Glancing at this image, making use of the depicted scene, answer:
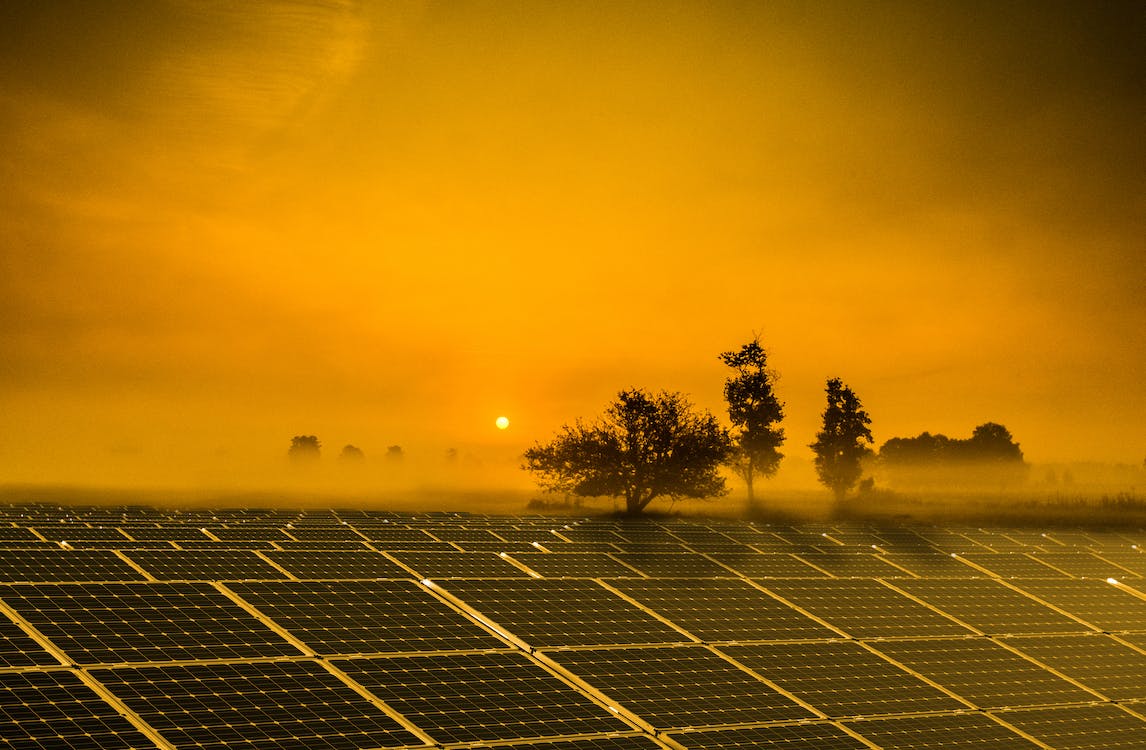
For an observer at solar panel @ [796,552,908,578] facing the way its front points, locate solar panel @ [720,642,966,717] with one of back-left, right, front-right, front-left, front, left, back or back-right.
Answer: front

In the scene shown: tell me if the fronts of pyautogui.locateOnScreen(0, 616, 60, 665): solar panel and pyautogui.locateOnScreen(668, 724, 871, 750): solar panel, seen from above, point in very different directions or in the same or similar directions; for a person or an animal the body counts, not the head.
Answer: same or similar directions

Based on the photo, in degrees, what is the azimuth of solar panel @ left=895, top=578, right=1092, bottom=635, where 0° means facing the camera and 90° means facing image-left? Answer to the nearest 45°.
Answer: approximately 315°

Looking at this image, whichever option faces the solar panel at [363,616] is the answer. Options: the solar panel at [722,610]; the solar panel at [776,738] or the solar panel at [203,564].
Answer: the solar panel at [203,564]

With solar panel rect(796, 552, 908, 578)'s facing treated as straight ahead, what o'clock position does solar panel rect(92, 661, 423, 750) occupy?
solar panel rect(92, 661, 423, 750) is roughly at 1 o'clock from solar panel rect(796, 552, 908, 578).

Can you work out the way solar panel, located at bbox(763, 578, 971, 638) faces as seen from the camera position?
facing the viewer and to the right of the viewer

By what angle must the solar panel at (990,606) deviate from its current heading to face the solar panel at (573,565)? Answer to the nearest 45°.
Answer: approximately 90° to its right

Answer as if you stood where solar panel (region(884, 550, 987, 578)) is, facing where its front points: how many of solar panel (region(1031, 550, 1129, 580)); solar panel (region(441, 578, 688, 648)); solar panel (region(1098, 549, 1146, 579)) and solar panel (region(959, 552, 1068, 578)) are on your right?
1

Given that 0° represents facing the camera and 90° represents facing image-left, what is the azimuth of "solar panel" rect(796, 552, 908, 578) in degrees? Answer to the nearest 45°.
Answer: approximately 0°

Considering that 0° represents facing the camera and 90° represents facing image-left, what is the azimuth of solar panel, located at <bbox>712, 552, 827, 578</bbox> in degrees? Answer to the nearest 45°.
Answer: approximately 315°

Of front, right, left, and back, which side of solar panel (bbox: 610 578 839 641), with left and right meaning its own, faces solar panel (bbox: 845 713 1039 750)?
front

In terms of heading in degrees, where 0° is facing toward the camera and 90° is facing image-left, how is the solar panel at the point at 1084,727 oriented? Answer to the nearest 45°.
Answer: approximately 315°

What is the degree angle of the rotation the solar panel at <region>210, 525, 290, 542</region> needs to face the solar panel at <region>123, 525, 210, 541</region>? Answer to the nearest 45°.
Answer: approximately 90° to its right

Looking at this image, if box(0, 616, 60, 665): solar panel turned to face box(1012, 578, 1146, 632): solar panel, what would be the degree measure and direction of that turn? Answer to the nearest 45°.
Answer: approximately 90° to its left

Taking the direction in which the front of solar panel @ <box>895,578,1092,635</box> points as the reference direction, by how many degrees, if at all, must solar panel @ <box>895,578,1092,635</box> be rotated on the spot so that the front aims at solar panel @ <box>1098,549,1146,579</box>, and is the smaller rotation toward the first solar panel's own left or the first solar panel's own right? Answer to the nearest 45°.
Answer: approximately 90° to the first solar panel's own left

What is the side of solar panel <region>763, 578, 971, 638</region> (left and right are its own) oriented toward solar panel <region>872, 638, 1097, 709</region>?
front

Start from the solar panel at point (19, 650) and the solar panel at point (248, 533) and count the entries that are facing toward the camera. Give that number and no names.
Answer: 2

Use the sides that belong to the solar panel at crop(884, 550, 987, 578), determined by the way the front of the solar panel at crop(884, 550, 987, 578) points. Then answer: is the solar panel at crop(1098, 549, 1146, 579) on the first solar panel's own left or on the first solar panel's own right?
on the first solar panel's own left

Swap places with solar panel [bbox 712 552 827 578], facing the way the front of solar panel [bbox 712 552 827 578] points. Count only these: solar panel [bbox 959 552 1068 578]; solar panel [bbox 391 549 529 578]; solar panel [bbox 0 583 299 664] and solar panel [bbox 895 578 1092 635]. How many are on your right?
2
